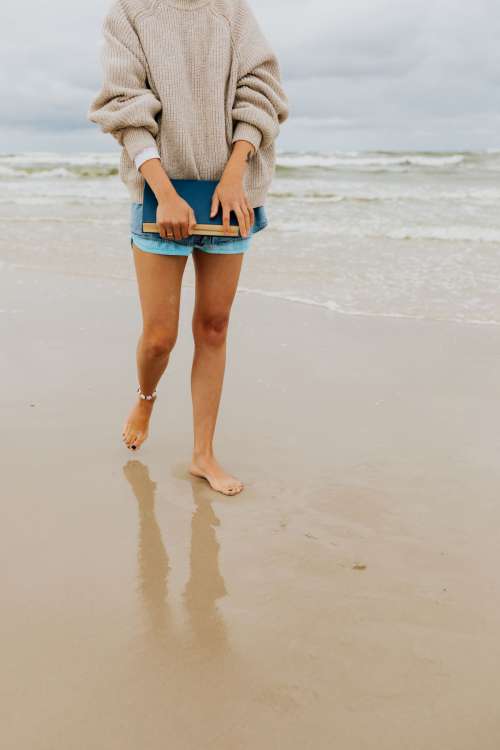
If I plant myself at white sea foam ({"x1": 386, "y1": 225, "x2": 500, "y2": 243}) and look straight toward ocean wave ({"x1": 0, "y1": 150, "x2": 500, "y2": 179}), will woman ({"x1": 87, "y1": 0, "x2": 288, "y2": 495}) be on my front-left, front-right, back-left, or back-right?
back-left

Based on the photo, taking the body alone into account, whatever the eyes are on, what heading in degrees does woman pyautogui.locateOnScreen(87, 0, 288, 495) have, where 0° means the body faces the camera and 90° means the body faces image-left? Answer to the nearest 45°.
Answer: approximately 0°

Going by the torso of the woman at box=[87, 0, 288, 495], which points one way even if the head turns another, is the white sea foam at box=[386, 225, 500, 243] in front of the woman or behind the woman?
behind

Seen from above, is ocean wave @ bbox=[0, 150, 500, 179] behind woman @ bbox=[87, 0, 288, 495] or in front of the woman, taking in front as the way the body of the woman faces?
behind

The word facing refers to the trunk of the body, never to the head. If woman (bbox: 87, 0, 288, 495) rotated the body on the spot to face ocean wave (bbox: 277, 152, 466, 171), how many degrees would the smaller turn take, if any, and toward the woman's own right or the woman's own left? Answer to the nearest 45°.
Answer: approximately 180°
